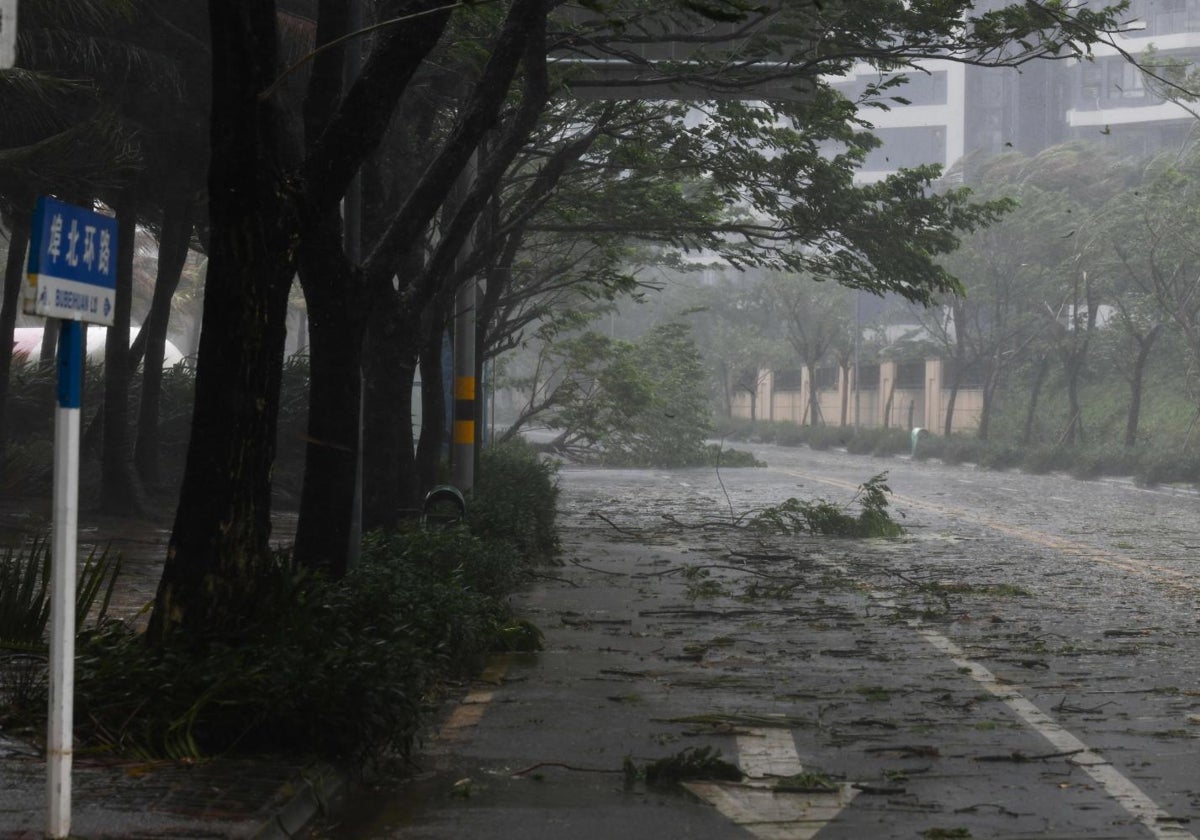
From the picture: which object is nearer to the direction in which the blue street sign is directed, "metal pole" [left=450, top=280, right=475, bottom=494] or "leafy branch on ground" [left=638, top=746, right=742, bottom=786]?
the leafy branch on ground

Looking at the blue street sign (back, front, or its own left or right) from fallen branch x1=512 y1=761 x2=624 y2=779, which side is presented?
left

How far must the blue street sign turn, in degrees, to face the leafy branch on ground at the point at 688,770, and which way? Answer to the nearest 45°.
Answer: approximately 45° to its left

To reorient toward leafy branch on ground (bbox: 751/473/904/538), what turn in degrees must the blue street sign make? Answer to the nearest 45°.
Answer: approximately 90° to its left

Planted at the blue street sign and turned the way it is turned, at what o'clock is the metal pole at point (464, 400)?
The metal pole is roughly at 8 o'clock from the blue street sign.

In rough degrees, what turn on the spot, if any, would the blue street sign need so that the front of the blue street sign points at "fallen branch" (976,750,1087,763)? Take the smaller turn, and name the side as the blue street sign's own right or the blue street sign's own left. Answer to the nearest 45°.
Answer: approximately 45° to the blue street sign's own left

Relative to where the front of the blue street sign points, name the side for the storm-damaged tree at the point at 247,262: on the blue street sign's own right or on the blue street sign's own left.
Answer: on the blue street sign's own left

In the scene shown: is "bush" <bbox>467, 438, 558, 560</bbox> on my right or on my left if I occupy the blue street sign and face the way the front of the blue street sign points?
on my left

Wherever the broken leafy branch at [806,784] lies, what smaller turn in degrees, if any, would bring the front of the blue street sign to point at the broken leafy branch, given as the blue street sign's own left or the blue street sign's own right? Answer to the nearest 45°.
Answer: approximately 45° to the blue street sign's own left

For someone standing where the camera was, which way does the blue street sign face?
facing the viewer and to the right of the viewer
